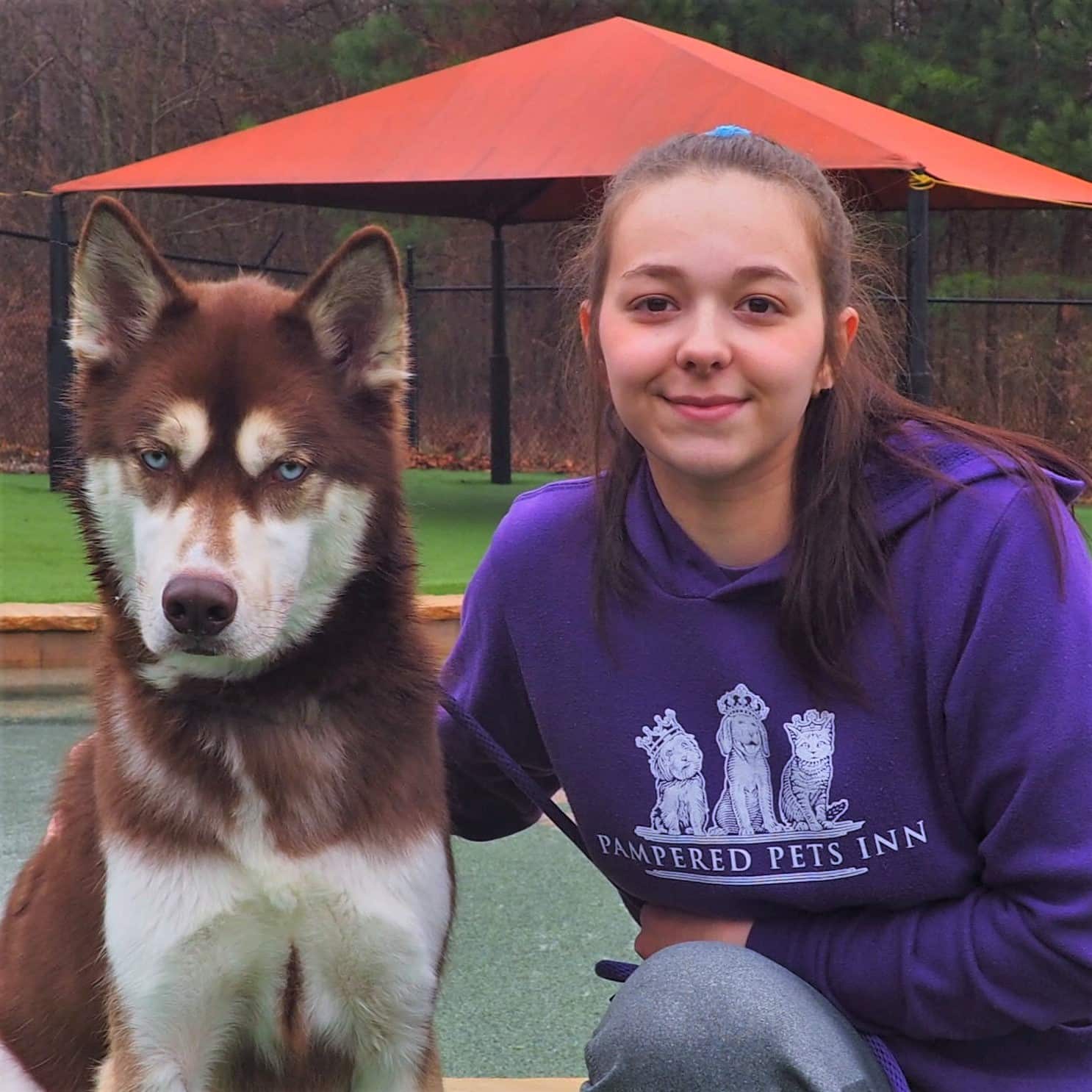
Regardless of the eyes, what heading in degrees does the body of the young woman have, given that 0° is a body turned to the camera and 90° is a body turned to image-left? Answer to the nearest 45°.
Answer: approximately 0°

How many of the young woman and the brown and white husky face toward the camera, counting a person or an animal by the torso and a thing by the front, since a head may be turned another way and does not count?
2

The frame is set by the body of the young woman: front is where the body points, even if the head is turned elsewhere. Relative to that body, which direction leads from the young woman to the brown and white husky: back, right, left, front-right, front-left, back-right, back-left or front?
right

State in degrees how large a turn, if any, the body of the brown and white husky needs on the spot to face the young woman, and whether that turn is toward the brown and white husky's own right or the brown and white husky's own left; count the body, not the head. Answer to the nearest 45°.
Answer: approximately 45° to the brown and white husky's own left

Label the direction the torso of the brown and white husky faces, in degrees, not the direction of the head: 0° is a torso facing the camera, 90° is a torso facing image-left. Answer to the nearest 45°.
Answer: approximately 0°
